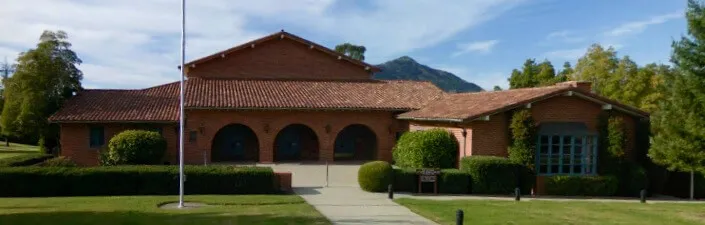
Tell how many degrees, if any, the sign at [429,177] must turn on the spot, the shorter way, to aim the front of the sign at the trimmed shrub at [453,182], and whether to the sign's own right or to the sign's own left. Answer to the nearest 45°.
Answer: approximately 135° to the sign's own left

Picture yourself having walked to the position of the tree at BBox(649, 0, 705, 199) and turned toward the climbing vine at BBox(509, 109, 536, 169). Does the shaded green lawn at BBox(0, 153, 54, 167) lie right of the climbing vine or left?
left

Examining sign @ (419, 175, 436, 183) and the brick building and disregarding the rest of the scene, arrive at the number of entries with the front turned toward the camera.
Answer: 2

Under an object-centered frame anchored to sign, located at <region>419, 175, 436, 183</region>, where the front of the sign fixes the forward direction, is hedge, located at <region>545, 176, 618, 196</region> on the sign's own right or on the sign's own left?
on the sign's own left

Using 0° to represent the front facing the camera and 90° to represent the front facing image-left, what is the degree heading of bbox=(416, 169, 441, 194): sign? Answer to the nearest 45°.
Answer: approximately 0°

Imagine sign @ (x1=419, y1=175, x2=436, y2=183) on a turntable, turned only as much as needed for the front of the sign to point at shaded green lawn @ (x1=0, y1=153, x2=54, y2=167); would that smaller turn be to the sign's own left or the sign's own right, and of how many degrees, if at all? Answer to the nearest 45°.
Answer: approximately 90° to the sign's own right

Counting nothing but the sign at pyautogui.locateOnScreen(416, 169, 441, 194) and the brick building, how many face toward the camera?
2

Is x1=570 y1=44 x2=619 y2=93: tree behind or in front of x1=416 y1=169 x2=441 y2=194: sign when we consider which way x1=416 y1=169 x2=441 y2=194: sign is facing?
behind
